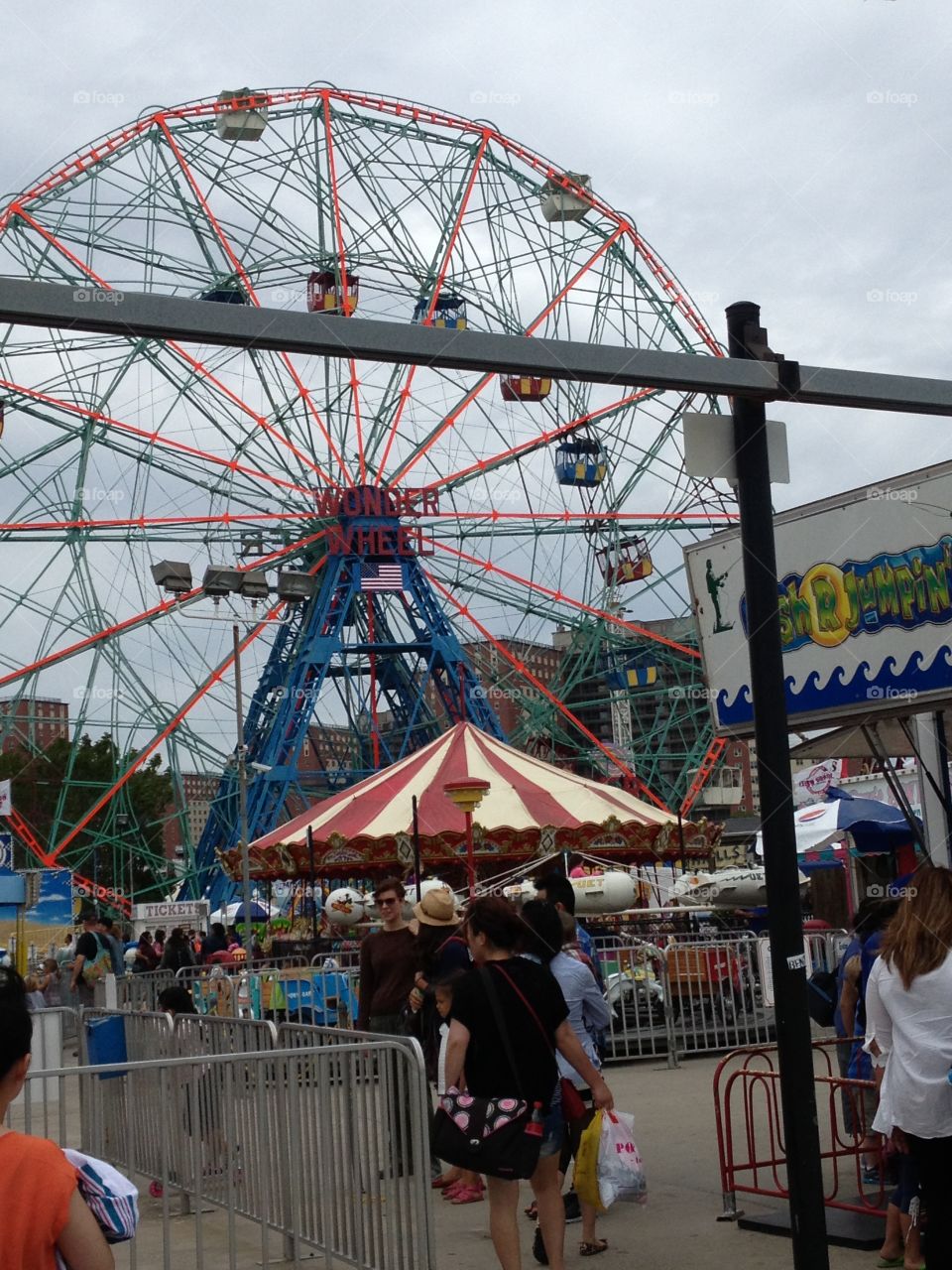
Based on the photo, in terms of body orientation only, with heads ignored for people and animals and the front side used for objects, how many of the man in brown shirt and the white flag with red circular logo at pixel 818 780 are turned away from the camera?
0

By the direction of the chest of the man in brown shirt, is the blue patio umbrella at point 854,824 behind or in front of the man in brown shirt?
behind

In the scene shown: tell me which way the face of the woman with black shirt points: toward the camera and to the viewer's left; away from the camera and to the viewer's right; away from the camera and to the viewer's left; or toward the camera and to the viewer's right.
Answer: away from the camera and to the viewer's left

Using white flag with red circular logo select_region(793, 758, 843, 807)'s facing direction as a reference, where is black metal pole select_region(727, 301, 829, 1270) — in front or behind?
in front

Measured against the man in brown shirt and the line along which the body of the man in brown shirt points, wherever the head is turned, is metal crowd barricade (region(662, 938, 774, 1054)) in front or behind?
behind

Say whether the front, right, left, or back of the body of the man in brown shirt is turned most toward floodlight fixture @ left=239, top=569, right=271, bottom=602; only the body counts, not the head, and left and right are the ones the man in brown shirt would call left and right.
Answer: back

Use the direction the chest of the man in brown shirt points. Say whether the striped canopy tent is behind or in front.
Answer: behind
